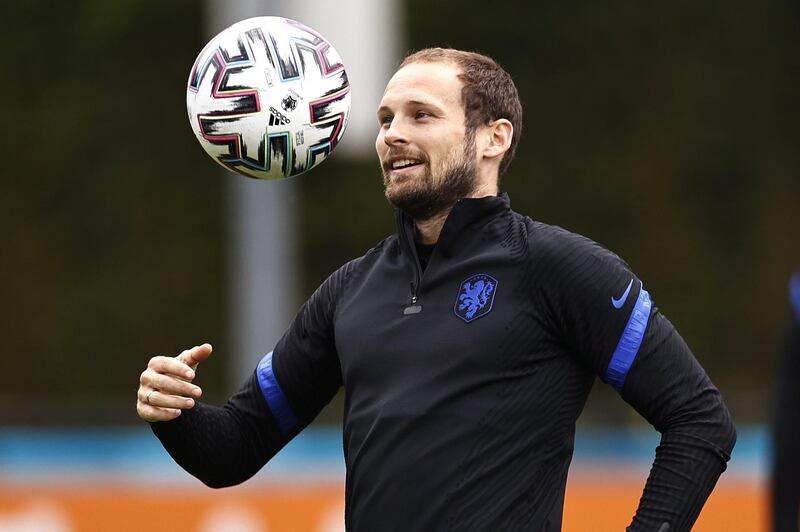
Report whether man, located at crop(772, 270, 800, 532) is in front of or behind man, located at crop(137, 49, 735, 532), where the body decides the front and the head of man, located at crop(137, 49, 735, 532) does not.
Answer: behind

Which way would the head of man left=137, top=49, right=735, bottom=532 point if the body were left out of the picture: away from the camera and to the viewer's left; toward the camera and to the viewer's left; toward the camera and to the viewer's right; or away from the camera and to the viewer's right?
toward the camera and to the viewer's left

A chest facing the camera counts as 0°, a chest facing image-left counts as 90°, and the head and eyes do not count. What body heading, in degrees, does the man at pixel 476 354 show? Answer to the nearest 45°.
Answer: approximately 45°

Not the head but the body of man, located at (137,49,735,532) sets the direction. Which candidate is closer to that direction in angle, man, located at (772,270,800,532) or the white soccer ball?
the white soccer ball
